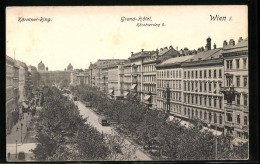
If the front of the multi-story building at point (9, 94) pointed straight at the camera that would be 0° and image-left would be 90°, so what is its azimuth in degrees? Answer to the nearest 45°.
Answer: approximately 270°

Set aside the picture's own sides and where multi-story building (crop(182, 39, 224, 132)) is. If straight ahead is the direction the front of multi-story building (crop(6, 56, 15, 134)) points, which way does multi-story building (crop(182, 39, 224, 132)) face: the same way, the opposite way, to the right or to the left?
the opposite way

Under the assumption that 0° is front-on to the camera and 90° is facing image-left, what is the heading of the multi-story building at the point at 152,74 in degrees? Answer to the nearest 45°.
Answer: approximately 45°
